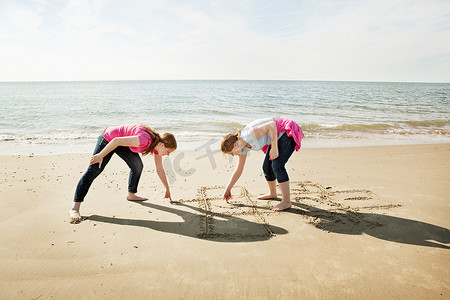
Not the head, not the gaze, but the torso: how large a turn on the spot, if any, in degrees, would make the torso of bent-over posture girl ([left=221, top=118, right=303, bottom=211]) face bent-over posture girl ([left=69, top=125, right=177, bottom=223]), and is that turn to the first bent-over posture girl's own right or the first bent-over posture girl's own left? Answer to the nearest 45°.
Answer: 0° — they already face them

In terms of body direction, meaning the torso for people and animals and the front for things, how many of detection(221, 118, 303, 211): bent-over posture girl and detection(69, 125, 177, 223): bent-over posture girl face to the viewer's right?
1

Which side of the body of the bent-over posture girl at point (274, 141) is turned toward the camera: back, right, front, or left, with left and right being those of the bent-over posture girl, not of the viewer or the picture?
left

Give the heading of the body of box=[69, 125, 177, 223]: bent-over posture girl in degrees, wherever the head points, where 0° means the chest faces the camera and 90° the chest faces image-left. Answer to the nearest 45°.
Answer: approximately 270°

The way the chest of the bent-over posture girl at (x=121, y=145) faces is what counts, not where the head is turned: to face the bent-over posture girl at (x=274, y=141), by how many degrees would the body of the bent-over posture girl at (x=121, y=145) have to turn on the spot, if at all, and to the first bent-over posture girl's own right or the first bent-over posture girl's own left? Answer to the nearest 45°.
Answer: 0° — they already face them
